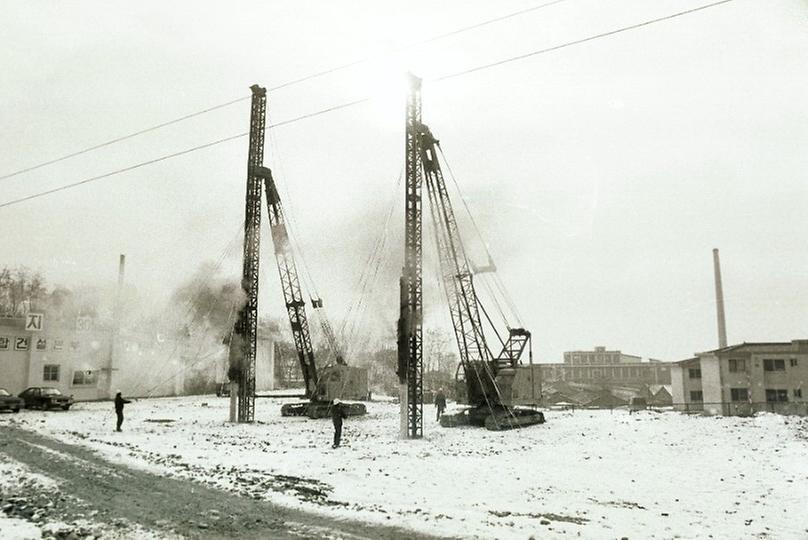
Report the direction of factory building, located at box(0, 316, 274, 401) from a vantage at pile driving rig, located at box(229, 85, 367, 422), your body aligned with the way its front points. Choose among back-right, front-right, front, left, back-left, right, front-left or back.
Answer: front-right

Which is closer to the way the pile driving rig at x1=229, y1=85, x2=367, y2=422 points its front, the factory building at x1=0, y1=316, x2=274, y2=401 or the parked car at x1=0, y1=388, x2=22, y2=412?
the parked car

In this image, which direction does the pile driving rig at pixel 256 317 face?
to the viewer's left

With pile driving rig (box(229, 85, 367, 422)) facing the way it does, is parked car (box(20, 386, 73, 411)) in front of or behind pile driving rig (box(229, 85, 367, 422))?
in front

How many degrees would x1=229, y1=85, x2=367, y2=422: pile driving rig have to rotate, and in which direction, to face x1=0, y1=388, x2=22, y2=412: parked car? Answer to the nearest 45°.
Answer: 0° — it already faces it
